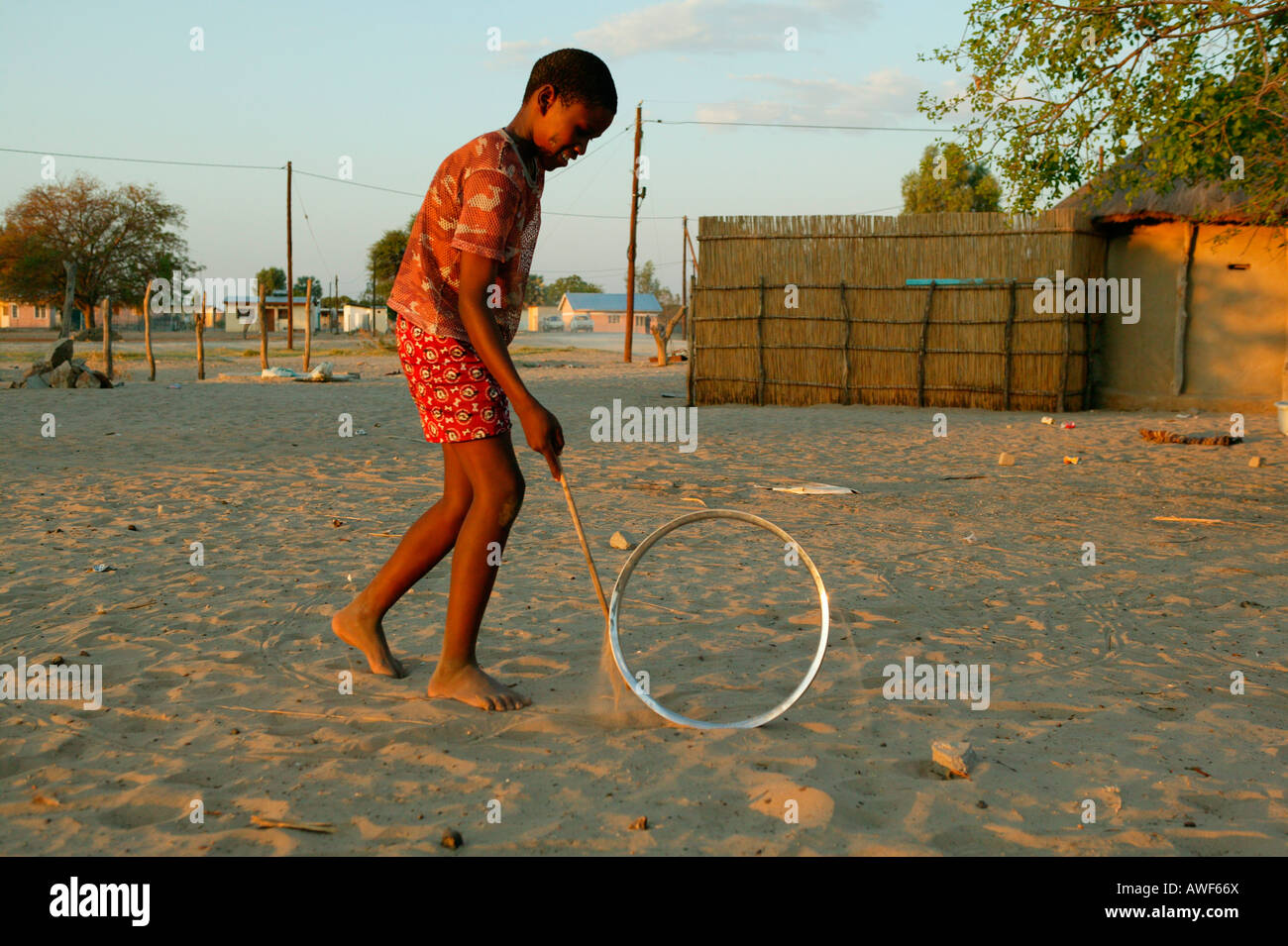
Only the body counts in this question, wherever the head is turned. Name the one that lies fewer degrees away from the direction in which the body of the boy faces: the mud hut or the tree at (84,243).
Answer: the mud hut

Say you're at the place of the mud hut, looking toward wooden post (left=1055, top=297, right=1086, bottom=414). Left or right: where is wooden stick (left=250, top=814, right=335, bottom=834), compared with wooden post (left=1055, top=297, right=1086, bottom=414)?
left

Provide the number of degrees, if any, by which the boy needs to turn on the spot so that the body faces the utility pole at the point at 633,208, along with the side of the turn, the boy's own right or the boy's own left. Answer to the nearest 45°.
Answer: approximately 90° to the boy's own left

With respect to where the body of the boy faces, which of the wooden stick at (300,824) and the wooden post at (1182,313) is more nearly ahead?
the wooden post

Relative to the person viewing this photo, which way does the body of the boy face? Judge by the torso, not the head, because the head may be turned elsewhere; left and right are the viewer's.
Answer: facing to the right of the viewer

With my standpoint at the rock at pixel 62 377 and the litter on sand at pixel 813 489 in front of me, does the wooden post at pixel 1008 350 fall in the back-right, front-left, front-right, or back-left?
front-left

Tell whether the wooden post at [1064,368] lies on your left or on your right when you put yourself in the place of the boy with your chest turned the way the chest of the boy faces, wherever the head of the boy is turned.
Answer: on your left

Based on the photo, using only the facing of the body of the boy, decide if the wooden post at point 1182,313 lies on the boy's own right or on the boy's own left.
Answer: on the boy's own left
